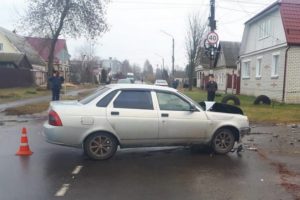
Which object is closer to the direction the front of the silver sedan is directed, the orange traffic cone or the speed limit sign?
the speed limit sign

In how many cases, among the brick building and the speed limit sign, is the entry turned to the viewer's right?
0

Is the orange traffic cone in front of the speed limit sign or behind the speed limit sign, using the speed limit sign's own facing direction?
in front

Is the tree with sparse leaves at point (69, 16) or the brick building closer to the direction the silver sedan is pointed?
the brick building

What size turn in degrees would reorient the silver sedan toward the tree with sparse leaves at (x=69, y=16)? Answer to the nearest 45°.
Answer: approximately 90° to its left

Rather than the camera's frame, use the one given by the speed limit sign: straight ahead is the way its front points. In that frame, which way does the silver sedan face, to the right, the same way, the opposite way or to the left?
to the left

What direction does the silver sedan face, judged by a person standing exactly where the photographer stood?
facing to the right of the viewer

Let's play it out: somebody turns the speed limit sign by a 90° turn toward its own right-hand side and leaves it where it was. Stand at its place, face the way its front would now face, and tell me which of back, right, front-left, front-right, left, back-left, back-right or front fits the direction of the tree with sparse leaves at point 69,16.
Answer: front-right

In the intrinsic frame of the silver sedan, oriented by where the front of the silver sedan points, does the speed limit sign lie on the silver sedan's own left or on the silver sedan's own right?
on the silver sedan's own left

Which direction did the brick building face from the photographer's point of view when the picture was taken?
facing the viewer and to the left of the viewer

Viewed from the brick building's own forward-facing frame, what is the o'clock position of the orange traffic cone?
The orange traffic cone is roughly at 11 o'clock from the brick building.

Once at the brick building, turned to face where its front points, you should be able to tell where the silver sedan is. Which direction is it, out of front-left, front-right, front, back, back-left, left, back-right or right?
front-left

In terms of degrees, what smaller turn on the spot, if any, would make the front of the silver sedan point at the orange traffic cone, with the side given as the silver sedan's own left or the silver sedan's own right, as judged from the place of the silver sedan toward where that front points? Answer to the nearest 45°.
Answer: approximately 180°
